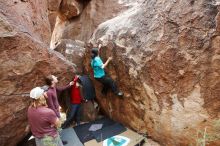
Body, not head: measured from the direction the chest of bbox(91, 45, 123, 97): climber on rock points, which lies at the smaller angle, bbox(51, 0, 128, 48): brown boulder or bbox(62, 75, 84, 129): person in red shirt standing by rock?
the brown boulder

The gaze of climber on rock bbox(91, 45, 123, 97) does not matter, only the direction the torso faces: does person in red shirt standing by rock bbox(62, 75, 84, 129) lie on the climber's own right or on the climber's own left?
on the climber's own left

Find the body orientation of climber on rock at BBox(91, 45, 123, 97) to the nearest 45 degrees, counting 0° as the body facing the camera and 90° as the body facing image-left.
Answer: approximately 225°

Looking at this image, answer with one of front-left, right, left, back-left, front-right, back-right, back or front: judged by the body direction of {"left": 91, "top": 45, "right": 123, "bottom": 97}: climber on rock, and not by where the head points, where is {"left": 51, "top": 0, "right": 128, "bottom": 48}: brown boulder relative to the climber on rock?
front-left
